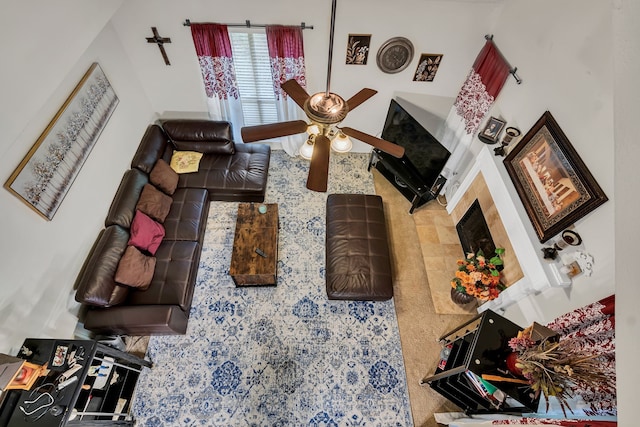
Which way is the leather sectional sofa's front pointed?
to the viewer's right

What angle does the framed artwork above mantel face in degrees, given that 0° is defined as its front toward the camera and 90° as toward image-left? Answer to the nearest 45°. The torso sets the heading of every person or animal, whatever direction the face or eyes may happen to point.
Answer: approximately 45°

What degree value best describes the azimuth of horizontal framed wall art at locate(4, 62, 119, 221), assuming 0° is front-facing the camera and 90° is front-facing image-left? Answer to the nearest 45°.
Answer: approximately 315°

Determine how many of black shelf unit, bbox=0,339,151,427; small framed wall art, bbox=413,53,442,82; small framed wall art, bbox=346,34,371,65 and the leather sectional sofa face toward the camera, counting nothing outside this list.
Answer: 2

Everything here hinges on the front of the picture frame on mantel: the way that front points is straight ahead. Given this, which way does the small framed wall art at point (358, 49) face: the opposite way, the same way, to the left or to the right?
to the left

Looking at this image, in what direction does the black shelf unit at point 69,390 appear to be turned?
to the viewer's right

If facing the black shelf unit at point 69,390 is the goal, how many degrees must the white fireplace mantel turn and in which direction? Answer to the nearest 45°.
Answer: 0° — it already faces it

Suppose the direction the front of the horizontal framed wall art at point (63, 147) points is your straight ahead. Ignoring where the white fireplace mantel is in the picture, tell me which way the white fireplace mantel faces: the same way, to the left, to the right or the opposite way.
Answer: the opposite way

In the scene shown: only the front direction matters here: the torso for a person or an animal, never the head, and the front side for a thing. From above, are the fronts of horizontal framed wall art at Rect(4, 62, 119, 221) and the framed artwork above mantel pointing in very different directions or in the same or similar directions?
very different directions

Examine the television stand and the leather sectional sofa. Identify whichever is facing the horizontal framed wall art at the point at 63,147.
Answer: the television stand

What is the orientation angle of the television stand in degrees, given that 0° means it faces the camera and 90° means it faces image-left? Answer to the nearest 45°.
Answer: approximately 45°
